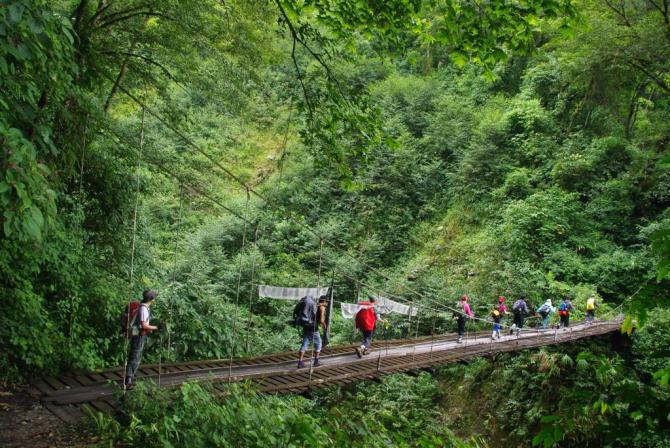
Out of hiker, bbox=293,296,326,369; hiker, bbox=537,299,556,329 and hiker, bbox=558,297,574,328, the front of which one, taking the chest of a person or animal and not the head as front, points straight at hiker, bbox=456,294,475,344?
hiker, bbox=293,296,326,369

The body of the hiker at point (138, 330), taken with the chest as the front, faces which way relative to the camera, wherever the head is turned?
to the viewer's right

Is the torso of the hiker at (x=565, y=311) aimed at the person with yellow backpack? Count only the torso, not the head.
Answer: yes

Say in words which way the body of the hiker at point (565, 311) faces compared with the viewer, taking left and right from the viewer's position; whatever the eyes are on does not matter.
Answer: facing away from the viewer and to the right of the viewer

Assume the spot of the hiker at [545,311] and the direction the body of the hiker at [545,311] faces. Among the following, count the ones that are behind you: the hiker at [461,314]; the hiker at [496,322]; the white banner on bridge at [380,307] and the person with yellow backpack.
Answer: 3

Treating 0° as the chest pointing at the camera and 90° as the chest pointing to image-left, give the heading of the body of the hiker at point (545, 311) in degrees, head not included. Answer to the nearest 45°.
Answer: approximately 225°

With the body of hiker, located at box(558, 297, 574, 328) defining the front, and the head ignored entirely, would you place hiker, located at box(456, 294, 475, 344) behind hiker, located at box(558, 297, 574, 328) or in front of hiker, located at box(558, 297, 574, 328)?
behind

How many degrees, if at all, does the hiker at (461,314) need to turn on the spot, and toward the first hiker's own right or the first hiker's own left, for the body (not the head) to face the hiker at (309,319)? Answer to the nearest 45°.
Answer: approximately 180°

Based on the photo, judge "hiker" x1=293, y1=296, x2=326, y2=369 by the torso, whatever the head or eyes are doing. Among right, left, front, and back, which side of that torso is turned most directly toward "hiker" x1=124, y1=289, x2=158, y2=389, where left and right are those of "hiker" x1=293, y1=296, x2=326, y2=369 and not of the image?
back

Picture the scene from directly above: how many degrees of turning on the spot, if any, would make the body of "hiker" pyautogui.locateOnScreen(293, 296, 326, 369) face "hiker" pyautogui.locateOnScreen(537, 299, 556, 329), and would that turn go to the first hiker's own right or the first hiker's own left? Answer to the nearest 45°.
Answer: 0° — they already face them
